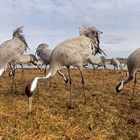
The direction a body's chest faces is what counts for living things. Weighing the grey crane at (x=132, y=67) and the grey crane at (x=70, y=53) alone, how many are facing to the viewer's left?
2

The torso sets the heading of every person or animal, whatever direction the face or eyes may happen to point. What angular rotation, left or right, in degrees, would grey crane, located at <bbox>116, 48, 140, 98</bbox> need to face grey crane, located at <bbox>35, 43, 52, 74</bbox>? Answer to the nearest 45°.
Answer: approximately 45° to its right

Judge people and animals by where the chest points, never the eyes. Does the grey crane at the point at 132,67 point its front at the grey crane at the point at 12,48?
yes

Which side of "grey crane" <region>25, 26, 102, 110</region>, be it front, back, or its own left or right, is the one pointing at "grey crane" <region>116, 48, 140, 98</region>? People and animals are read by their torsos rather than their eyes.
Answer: back

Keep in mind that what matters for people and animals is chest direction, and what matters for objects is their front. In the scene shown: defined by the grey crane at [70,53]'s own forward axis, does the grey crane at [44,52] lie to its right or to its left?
on its right

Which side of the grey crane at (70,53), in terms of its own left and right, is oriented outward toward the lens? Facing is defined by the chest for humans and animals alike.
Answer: left

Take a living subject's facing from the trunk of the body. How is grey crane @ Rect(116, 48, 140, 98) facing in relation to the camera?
to the viewer's left

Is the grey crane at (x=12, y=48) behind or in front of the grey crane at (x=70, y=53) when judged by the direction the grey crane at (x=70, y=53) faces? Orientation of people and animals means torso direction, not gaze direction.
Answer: in front
